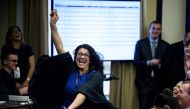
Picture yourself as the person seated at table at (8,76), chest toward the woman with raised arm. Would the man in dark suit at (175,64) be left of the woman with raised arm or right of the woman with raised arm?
left

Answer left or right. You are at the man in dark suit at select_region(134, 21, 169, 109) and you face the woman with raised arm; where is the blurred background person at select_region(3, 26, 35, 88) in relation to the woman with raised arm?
right

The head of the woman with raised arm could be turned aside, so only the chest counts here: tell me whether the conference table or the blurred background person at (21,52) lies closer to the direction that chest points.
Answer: the conference table

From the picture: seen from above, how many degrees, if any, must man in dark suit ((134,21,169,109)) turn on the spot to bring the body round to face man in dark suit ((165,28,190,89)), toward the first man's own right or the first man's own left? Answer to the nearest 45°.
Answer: approximately 45° to the first man's own left

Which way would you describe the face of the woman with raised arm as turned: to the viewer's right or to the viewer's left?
to the viewer's left

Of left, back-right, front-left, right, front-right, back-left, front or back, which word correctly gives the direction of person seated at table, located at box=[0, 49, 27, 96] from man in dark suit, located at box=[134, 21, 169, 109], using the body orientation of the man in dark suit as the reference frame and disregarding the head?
front-right

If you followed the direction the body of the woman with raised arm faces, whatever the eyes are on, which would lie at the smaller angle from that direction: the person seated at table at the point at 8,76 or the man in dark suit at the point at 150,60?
the person seated at table

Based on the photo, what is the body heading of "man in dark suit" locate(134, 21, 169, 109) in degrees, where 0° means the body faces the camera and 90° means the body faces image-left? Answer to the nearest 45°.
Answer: approximately 0°

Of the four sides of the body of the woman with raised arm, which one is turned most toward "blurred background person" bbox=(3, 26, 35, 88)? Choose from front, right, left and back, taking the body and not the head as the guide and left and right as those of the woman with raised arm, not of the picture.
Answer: right

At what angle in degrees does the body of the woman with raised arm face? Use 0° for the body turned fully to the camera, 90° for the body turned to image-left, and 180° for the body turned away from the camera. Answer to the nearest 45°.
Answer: approximately 45°

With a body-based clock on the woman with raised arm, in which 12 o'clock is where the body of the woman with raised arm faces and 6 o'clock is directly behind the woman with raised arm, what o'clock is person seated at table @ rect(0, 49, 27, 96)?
The person seated at table is roughly at 3 o'clock from the woman with raised arm.
